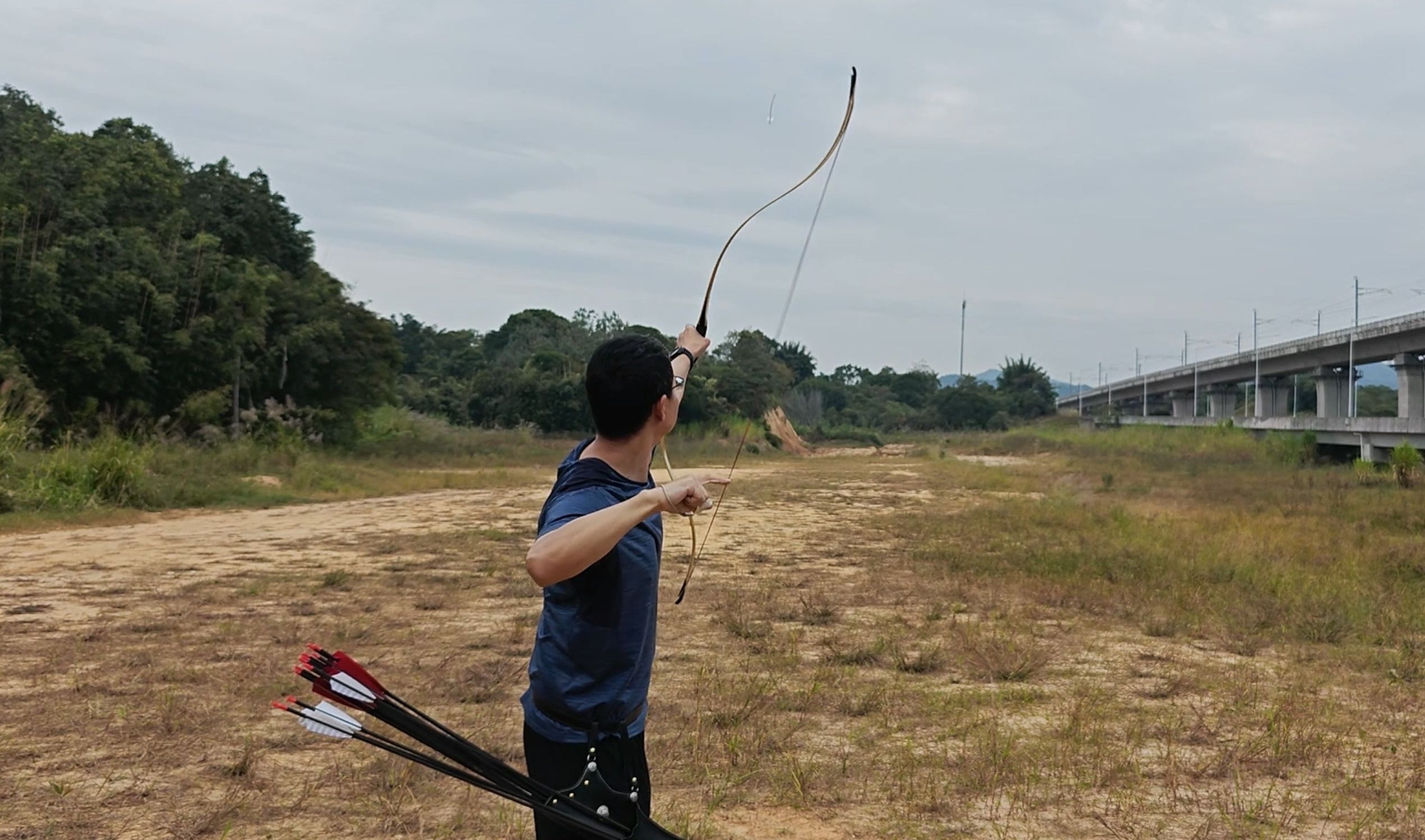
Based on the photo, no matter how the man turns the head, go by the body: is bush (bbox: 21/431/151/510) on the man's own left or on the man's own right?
on the man's own left

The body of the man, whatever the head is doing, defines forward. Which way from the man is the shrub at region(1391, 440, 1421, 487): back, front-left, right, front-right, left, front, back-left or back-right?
front-left

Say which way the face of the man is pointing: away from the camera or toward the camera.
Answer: away from the camera
